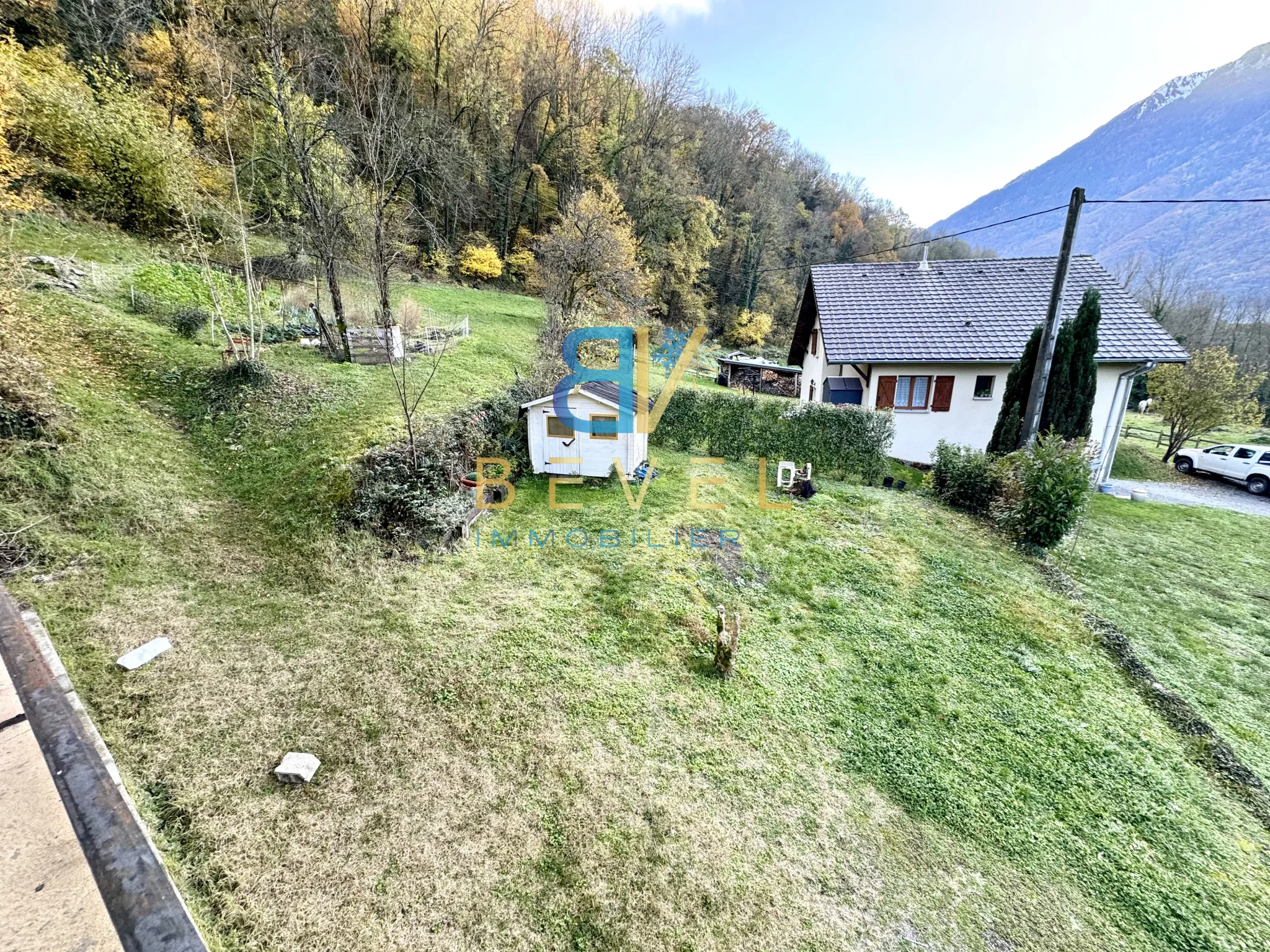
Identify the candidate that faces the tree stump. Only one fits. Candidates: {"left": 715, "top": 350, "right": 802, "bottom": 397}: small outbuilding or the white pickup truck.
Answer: the small outbuilding

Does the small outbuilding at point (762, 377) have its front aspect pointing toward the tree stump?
yes

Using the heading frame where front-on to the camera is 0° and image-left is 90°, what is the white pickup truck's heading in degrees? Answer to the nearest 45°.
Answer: approximately 135°

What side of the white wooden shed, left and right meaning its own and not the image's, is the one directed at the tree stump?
front

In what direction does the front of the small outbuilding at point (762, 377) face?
toward the camera

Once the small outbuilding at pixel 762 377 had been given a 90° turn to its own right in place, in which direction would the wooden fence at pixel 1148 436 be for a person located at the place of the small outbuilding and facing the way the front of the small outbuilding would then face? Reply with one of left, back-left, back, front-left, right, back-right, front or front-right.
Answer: back

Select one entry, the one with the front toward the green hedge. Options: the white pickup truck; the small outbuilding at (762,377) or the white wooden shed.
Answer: the small outbuilding

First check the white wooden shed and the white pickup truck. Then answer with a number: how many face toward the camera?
1

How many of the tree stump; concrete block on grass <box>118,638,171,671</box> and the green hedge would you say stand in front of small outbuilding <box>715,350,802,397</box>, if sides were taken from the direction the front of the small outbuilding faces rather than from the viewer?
3

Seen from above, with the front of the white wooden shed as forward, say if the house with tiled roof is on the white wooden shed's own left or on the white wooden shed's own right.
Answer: on the white wooden shed's own left

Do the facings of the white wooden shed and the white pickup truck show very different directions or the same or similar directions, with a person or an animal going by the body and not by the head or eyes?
very different directions

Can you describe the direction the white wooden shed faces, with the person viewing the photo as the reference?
facing the viewer

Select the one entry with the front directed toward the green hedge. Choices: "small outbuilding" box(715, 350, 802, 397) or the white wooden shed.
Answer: the small outbuilding
